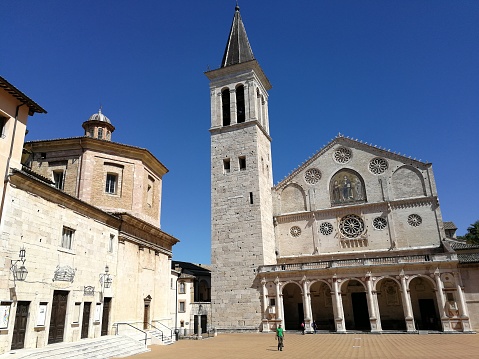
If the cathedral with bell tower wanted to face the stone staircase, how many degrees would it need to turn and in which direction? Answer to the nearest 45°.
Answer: approximately 45° to its right

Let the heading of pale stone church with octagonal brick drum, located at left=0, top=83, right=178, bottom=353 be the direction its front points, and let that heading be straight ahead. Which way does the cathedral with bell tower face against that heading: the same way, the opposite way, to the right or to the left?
to the right

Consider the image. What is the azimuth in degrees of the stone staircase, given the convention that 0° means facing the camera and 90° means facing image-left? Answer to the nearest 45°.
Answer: approximately 315°

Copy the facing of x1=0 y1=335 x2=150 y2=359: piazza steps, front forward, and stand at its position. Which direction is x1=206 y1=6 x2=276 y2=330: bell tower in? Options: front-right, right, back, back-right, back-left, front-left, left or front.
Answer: left

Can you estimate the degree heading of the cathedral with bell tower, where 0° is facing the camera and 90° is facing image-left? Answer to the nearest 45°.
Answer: approximately 0°
